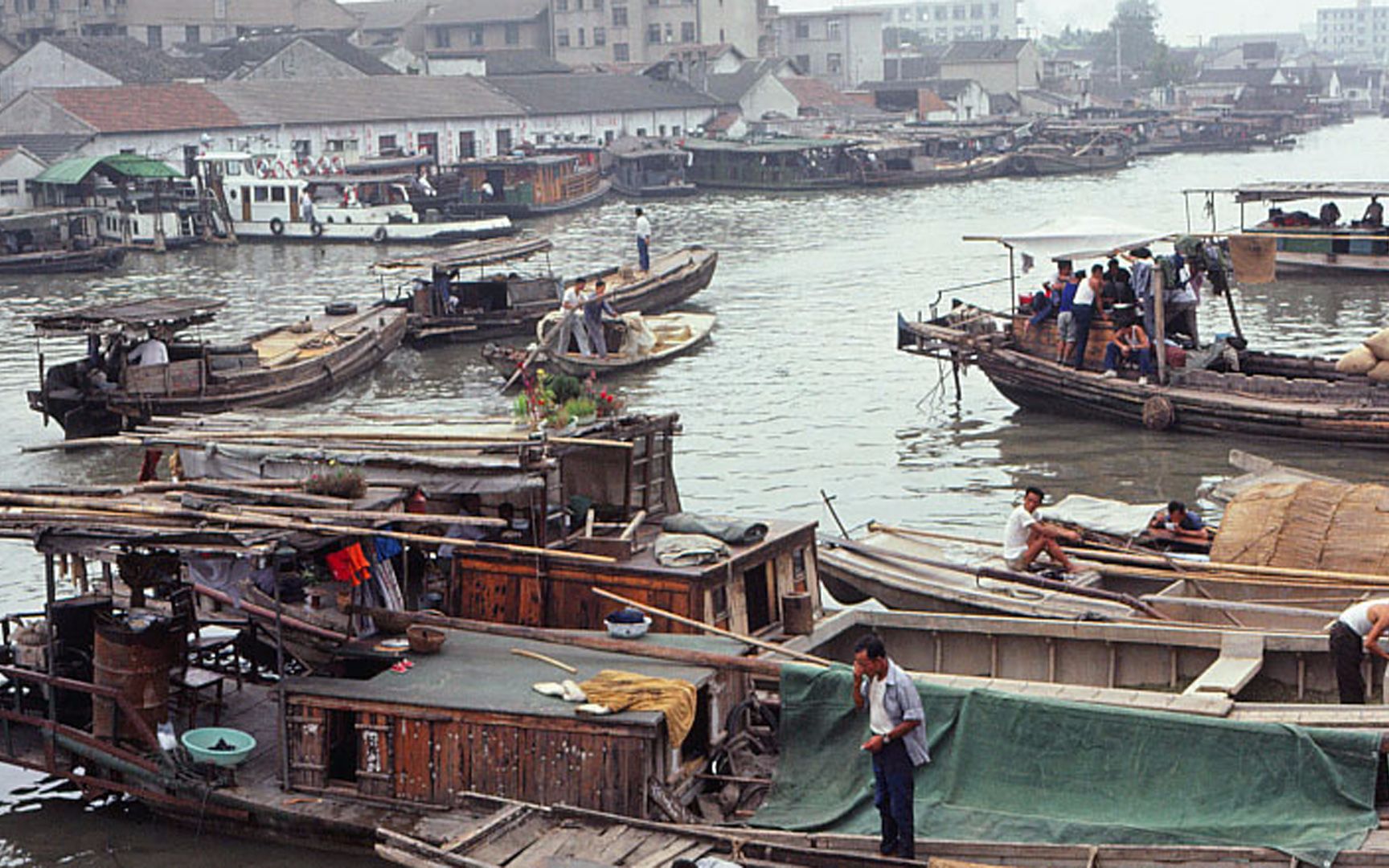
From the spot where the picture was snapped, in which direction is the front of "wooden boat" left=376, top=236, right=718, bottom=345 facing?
facing away from the viewer and to the right of the viewer

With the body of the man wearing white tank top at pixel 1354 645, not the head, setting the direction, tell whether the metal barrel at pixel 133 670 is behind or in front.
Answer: behind

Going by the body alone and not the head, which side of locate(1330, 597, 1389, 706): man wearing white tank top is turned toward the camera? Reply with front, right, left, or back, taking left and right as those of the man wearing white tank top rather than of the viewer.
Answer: right

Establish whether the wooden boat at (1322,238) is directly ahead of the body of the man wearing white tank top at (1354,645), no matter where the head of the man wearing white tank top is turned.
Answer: no

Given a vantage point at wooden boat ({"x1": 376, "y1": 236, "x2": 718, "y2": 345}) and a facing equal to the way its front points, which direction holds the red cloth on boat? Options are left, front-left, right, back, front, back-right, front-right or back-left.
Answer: back-right

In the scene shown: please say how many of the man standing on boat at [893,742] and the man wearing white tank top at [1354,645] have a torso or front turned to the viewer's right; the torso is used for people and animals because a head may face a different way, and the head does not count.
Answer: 1

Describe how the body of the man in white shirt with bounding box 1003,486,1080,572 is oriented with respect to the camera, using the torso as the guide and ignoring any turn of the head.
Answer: to the viewer's right
